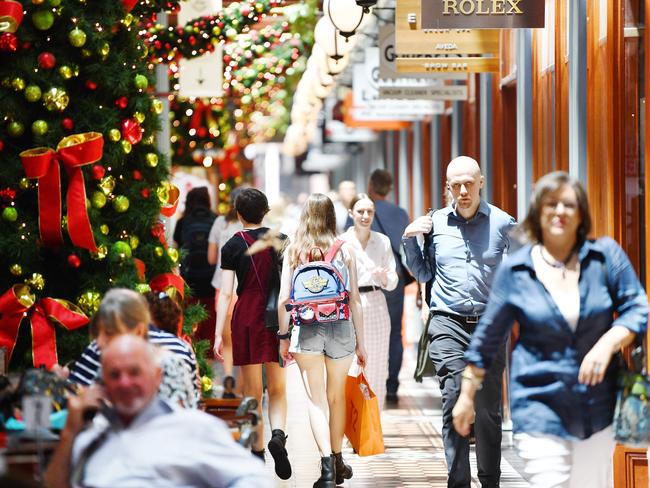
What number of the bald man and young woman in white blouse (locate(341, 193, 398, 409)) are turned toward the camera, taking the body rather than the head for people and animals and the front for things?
2

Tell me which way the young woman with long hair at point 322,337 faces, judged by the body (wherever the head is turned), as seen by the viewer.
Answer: away from the camera

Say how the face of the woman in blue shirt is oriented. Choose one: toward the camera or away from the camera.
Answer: toward the camera

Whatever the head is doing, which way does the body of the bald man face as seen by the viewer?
toward the camera

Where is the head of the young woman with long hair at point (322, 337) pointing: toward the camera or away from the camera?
away from the camera

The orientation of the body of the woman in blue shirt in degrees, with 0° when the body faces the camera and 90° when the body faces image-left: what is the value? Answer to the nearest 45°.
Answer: approximately 0°

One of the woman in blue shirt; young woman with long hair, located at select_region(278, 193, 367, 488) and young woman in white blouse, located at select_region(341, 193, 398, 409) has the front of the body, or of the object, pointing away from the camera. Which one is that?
young woman with long hair, located at select_region(278, 193, 367, 488)

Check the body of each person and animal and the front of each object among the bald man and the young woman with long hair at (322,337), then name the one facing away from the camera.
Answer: the young woman with long hair

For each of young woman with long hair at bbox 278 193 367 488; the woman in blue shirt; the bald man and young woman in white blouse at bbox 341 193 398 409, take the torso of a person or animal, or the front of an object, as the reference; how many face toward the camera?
3

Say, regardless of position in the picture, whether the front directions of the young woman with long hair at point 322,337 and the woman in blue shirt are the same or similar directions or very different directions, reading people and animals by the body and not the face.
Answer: very different directions

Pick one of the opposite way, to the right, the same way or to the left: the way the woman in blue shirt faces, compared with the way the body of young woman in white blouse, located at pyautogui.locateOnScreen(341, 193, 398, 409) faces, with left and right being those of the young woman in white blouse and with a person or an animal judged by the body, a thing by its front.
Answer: the same way

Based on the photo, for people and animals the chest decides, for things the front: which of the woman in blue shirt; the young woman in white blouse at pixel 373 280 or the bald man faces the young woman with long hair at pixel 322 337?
the young woman in white blouse at pixel 373 280

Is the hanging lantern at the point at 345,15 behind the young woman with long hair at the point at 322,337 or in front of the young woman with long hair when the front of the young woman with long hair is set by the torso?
in front

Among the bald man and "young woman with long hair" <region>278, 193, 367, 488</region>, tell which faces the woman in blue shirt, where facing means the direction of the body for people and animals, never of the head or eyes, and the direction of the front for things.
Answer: the bald man

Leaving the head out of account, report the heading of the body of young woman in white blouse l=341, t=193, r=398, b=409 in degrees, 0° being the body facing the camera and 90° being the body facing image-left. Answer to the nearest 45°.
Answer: approximately 0°

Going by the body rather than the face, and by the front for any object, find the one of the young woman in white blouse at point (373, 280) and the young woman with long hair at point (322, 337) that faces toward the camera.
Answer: the young woman in white blouse at point (373, 280)

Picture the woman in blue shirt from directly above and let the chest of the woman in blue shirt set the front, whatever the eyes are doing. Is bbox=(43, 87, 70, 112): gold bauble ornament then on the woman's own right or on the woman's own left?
on the woman's own right

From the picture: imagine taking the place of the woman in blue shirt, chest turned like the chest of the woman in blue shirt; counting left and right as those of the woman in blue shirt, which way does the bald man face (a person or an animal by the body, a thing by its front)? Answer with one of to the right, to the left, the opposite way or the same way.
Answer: the same way

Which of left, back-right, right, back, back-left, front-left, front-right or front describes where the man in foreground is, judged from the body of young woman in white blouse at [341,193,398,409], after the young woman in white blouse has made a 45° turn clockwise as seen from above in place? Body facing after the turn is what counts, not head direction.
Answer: front-left
